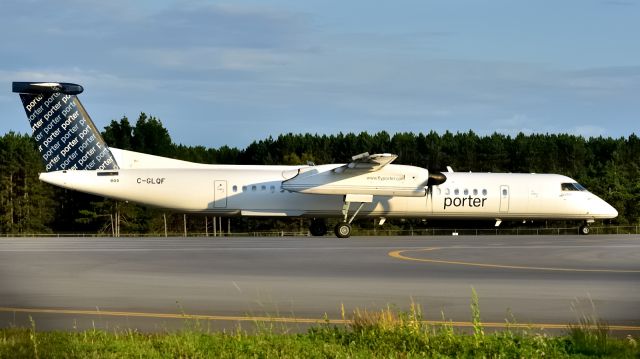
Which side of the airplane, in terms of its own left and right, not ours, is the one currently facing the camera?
right
